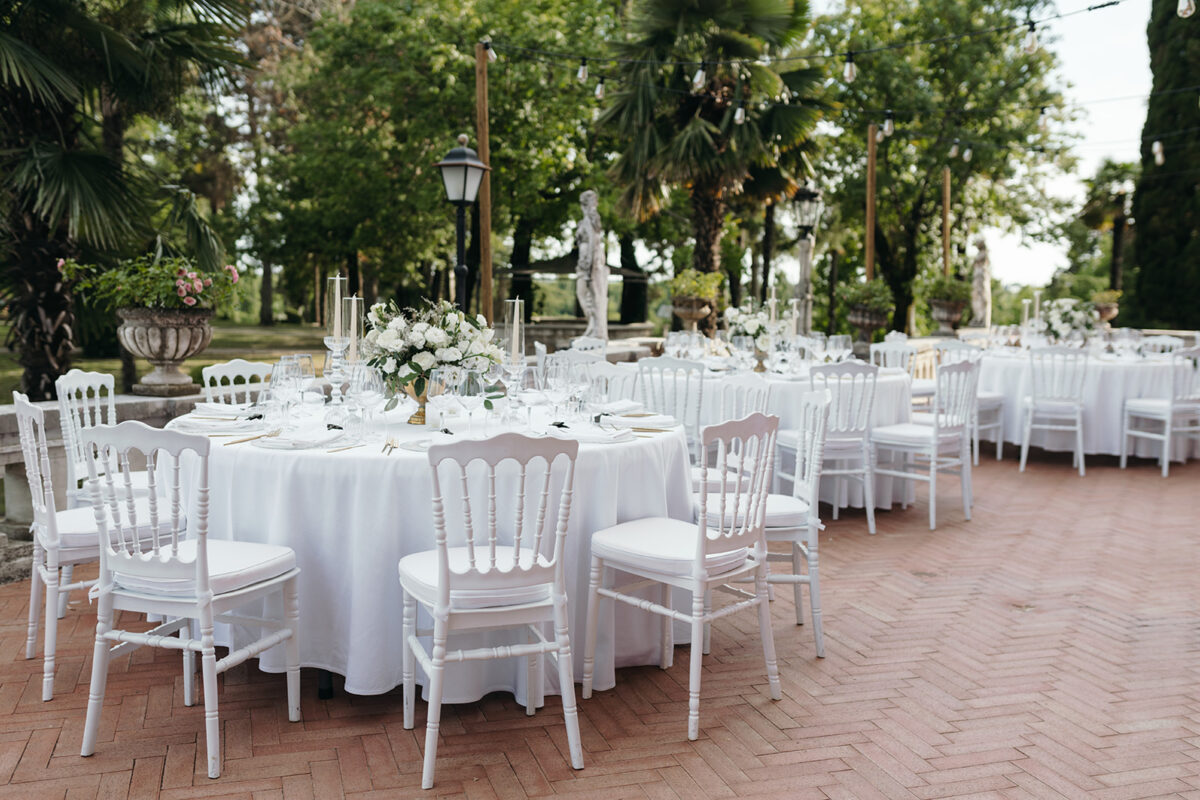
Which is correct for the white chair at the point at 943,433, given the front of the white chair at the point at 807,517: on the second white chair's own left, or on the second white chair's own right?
on the second white chair's own right

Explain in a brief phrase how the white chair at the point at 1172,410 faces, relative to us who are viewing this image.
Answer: facing away from the viewer and to the left of the viewer

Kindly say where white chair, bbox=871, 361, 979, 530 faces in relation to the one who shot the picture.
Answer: facing away from the viewer and to the left of the viewer

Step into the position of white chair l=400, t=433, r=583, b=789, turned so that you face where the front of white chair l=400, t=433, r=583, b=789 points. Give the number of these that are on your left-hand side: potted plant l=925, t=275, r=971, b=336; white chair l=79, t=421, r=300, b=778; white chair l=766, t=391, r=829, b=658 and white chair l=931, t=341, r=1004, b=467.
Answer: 1

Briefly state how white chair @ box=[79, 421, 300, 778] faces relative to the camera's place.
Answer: facing away from the viewer and to the right of the viewer

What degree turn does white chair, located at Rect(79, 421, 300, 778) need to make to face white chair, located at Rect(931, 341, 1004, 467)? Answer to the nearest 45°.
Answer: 0° — it already faces it

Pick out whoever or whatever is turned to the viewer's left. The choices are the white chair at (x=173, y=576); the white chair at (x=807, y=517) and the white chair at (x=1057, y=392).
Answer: the white chair at (x=807, y=517)

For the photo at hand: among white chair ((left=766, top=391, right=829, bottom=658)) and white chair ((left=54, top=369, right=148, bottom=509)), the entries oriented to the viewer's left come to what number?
1

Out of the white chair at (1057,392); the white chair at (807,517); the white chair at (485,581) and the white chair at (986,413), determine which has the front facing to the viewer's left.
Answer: the white chair at (807,517)

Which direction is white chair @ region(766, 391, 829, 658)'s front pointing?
to the viewer's left

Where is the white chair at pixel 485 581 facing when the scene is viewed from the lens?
facing away from the viewer

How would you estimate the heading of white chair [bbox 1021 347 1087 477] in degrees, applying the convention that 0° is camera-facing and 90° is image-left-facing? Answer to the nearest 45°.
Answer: approximately 180°

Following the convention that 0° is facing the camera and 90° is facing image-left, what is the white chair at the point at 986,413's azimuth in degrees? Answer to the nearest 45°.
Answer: approximately 225°

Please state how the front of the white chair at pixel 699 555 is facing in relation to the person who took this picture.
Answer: facing away from the viewer and to the left of the viewer

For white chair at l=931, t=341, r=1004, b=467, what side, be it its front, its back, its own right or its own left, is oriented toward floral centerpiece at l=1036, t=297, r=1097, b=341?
front

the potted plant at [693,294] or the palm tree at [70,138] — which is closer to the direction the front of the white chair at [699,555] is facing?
the palm tree

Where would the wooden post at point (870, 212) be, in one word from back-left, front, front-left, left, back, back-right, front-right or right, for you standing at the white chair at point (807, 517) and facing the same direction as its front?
right

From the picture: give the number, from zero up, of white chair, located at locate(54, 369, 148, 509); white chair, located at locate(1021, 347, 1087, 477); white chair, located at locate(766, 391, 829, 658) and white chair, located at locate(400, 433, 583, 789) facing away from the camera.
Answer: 2
